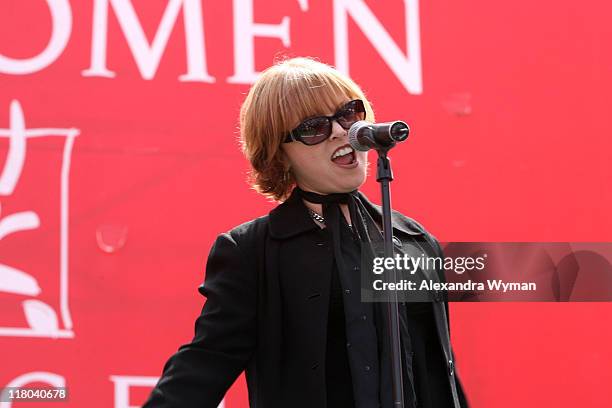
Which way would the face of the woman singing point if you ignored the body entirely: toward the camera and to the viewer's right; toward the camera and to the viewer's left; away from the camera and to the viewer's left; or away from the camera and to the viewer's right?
toward the camera and to the viewer's right

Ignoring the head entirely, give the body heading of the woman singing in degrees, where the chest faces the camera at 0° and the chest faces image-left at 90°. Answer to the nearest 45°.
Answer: approximately 315°
